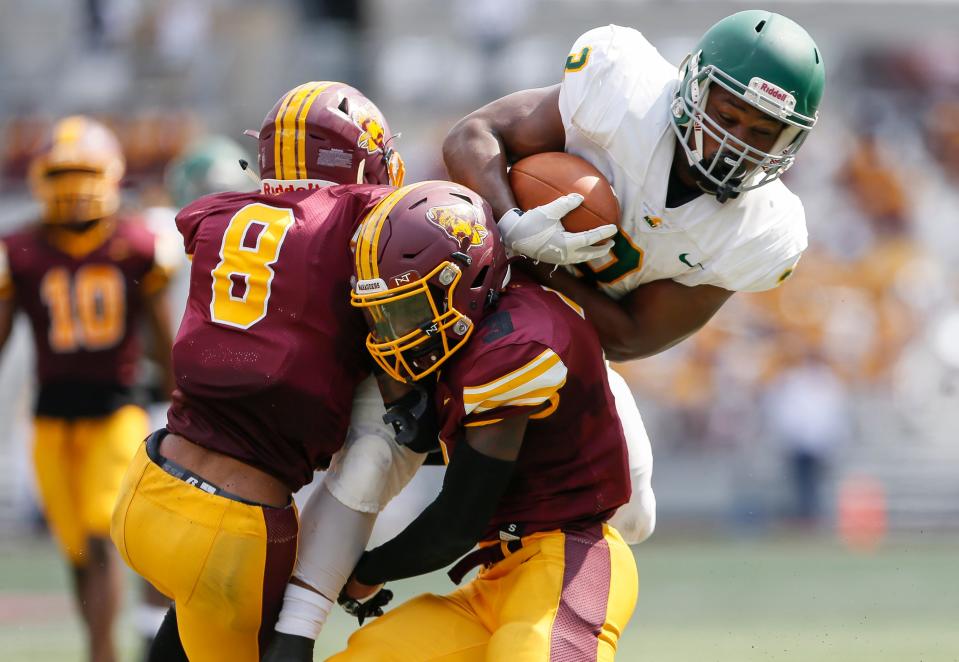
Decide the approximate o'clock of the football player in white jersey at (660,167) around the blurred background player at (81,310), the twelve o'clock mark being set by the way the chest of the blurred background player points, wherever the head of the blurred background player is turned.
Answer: The football player in white jersey is roughly at 11 o'clock from the blurred background player.

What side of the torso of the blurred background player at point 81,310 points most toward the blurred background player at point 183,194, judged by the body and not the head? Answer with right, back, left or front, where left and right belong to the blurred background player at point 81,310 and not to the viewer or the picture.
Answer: left

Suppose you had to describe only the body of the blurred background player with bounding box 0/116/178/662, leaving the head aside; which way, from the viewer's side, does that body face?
toward the camera

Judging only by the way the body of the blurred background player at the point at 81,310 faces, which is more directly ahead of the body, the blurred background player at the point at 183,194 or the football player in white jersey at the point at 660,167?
the football player in white jersey

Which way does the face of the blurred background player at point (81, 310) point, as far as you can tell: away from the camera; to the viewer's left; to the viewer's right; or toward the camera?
toward the camera
